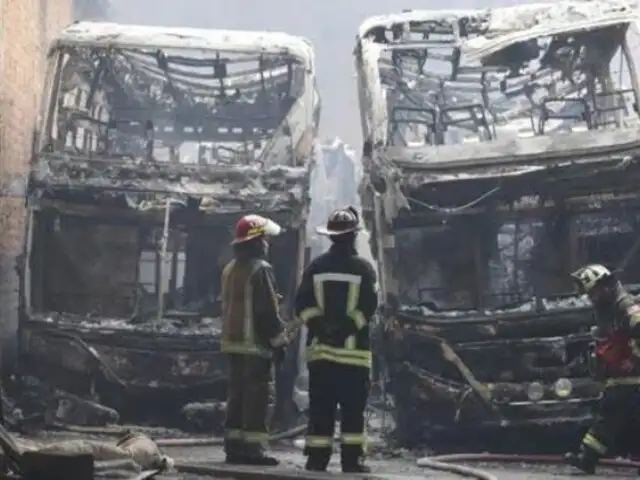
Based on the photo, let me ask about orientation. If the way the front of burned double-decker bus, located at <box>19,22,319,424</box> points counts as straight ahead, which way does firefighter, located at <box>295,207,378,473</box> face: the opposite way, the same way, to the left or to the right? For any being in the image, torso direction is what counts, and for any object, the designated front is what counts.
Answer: the opposite way

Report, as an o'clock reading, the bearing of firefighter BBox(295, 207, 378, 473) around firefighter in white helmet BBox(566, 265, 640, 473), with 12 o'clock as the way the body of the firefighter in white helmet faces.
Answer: The firefighter is roughly at 11 o'clock from the firefighter in white helmet.

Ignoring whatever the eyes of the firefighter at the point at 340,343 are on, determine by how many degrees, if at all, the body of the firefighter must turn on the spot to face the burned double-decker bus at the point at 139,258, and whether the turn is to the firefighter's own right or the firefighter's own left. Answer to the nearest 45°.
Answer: approximately 45° to the firefighter's own left

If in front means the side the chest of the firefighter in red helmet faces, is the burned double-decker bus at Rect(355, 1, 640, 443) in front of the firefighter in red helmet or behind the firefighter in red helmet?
in front

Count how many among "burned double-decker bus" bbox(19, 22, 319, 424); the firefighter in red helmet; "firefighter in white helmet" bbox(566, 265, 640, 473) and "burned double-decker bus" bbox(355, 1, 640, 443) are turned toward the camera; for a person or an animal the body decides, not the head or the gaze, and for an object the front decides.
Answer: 2

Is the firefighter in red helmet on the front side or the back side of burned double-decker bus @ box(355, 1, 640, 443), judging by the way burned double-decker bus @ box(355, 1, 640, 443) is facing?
on the front side

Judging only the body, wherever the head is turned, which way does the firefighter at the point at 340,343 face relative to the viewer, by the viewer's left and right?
facing away from the viewer

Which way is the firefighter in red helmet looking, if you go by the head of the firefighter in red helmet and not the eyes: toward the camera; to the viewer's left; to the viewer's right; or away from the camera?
to the viewer's right

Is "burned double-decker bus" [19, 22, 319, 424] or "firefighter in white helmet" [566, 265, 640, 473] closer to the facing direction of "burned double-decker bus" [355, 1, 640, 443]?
the firefighter in white helmet

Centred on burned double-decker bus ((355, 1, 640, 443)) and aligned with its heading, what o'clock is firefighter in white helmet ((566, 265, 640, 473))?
The firefighter in white helmet is roughly at 11 o'clock from the burned double-decker bus.

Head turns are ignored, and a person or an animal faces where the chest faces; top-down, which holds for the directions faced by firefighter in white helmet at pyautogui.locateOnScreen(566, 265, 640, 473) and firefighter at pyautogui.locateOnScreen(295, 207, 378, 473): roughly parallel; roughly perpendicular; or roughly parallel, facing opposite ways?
roughly perpendicular

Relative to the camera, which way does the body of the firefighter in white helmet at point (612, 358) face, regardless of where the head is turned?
to the viewer's left

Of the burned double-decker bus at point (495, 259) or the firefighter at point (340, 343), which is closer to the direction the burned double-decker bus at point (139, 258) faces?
the firefighter

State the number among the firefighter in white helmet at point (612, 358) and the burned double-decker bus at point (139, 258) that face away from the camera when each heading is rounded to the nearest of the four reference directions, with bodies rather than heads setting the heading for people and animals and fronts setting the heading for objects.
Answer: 0

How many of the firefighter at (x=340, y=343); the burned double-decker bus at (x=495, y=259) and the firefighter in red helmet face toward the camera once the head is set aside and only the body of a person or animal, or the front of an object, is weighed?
1

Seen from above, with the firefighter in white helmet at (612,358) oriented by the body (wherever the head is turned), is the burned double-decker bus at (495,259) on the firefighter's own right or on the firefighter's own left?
on the firefighter's own right

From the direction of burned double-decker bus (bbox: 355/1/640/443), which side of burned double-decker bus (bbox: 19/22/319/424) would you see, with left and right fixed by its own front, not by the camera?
left
